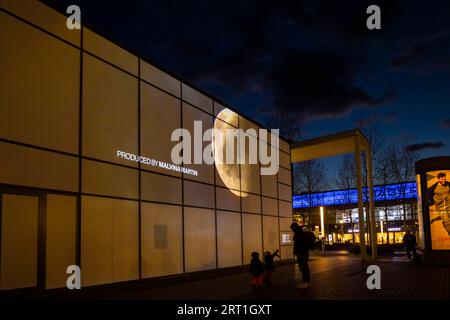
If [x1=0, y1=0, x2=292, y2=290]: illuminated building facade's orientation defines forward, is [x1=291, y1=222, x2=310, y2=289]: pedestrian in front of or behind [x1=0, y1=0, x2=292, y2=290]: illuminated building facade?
in front

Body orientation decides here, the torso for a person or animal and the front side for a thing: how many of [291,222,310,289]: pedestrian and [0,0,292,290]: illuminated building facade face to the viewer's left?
1

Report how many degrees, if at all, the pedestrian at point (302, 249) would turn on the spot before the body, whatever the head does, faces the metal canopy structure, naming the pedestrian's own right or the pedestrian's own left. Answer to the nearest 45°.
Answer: approximately 90° to the pedestrian's own right

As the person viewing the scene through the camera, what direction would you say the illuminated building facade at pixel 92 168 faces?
facing the viewer and to the right of the viewer

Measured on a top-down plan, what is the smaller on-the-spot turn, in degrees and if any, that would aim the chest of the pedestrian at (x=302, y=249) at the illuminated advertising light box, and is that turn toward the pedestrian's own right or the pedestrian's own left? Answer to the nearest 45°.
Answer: approximately 135° to the pedestrian's own right

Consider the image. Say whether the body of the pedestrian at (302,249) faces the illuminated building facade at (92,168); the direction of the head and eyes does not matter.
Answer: yes

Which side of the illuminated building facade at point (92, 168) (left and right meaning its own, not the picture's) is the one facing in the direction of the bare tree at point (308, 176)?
left

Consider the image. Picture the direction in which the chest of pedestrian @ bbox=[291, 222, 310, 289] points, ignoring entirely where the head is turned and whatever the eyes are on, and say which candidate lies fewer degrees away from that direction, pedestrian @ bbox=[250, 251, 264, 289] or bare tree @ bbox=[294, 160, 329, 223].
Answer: the pedestrian

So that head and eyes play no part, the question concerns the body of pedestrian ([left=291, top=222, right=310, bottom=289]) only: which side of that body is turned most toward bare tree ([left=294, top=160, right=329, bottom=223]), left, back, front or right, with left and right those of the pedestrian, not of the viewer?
right

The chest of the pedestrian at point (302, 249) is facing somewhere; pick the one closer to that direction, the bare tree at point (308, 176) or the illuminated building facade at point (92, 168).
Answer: the illuminated building facade

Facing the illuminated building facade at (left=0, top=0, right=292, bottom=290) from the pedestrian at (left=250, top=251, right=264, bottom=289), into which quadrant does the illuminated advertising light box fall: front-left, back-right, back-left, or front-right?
back-right

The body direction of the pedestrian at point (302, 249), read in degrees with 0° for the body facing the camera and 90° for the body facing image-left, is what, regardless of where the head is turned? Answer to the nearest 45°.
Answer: approximately 90°

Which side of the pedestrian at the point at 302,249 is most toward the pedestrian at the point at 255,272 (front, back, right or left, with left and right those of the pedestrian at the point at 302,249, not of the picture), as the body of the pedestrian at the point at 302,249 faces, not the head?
front
